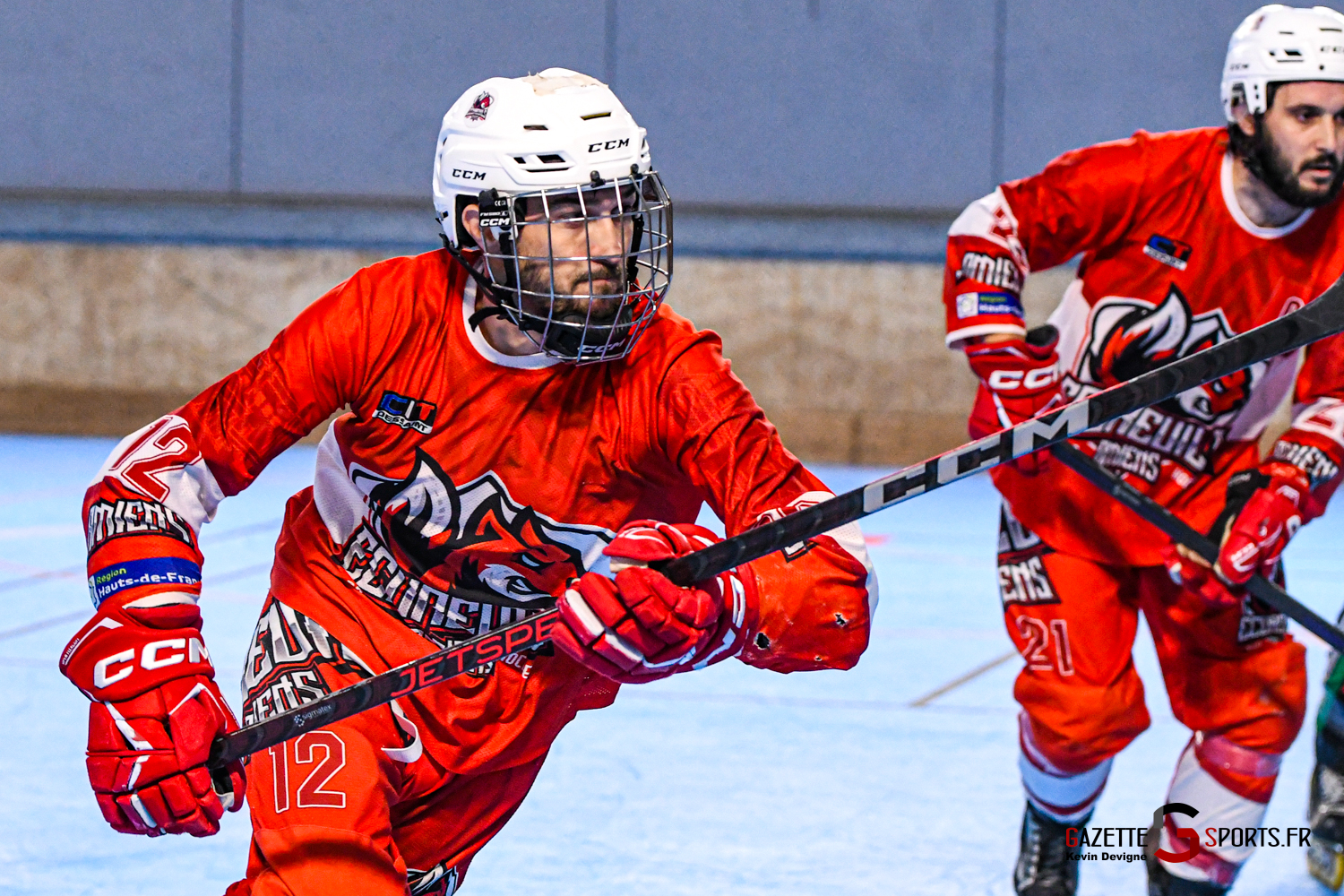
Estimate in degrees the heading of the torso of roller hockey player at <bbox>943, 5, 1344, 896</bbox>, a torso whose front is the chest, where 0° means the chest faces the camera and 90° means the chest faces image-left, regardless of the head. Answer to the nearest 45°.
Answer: approximately 0°

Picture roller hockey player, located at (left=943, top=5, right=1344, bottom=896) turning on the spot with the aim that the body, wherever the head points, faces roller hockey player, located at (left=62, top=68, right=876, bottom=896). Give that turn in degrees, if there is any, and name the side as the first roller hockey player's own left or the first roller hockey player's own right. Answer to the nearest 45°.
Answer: approximately 45° to the first roller hockey player's own right

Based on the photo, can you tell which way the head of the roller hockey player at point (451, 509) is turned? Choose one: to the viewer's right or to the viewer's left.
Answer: to the viewer's right
